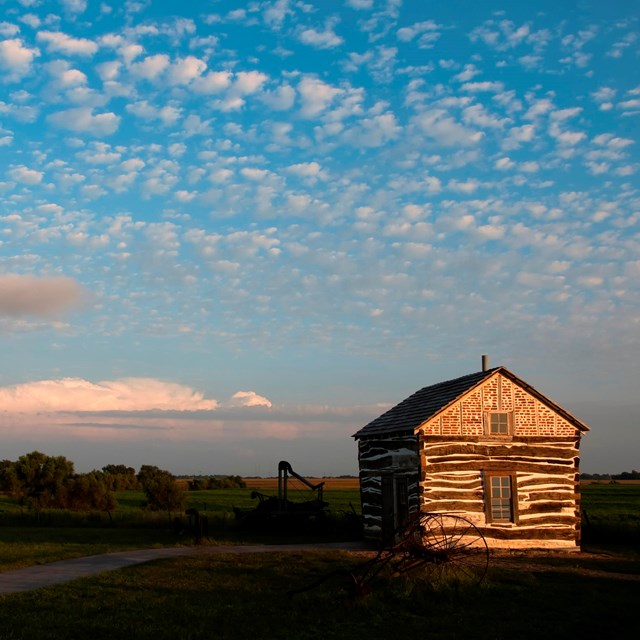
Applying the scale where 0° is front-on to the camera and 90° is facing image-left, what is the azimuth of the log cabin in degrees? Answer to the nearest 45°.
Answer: approximately 90°

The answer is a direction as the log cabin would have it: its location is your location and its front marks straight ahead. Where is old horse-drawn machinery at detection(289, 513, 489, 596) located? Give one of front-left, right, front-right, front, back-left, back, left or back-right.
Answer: left
